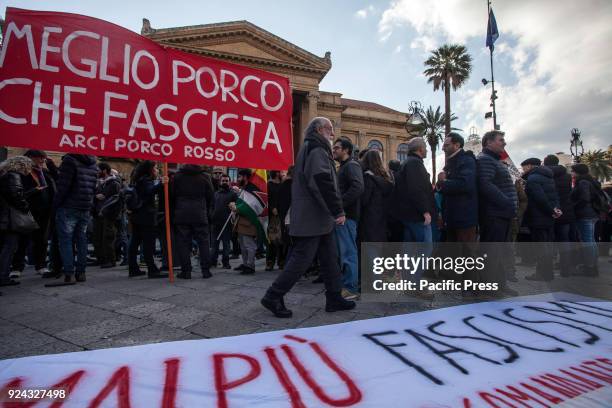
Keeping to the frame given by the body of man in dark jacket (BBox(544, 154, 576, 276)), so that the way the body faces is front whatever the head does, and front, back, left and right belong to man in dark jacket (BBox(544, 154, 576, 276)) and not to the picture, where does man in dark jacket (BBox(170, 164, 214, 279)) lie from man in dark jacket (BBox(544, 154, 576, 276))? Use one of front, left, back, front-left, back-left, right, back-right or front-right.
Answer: front-left

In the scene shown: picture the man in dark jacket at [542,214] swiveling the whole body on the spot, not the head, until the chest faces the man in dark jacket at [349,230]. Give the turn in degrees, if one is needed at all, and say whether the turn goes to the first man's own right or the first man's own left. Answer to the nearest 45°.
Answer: approximately 45° to the first man's own left

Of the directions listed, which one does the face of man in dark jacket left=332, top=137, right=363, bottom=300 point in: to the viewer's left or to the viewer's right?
to the viewer's left

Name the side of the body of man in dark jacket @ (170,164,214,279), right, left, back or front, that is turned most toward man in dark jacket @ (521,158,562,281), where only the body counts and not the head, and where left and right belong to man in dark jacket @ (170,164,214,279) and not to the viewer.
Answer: right

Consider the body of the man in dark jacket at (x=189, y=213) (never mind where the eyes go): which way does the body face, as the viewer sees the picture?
away from the camera

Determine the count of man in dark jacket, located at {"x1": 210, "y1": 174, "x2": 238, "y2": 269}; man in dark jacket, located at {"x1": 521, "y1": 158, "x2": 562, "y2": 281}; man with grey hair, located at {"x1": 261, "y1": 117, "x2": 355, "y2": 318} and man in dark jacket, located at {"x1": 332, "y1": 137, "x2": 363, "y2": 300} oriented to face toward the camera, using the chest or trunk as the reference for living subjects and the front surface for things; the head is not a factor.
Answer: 1

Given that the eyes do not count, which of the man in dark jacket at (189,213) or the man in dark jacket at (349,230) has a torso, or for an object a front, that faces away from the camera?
the man in dark jacket at (189,213)

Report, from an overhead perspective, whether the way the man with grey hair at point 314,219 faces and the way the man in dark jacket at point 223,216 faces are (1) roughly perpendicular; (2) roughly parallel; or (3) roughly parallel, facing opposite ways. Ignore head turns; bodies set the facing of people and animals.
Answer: roughly perpendicular

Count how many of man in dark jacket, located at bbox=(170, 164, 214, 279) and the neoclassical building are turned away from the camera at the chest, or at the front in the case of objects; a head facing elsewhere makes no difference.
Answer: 1

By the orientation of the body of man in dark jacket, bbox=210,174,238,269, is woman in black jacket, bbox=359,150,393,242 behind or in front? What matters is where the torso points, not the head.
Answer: in front
